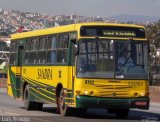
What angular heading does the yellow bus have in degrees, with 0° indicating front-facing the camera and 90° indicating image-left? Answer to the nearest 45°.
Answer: approximately 315°
